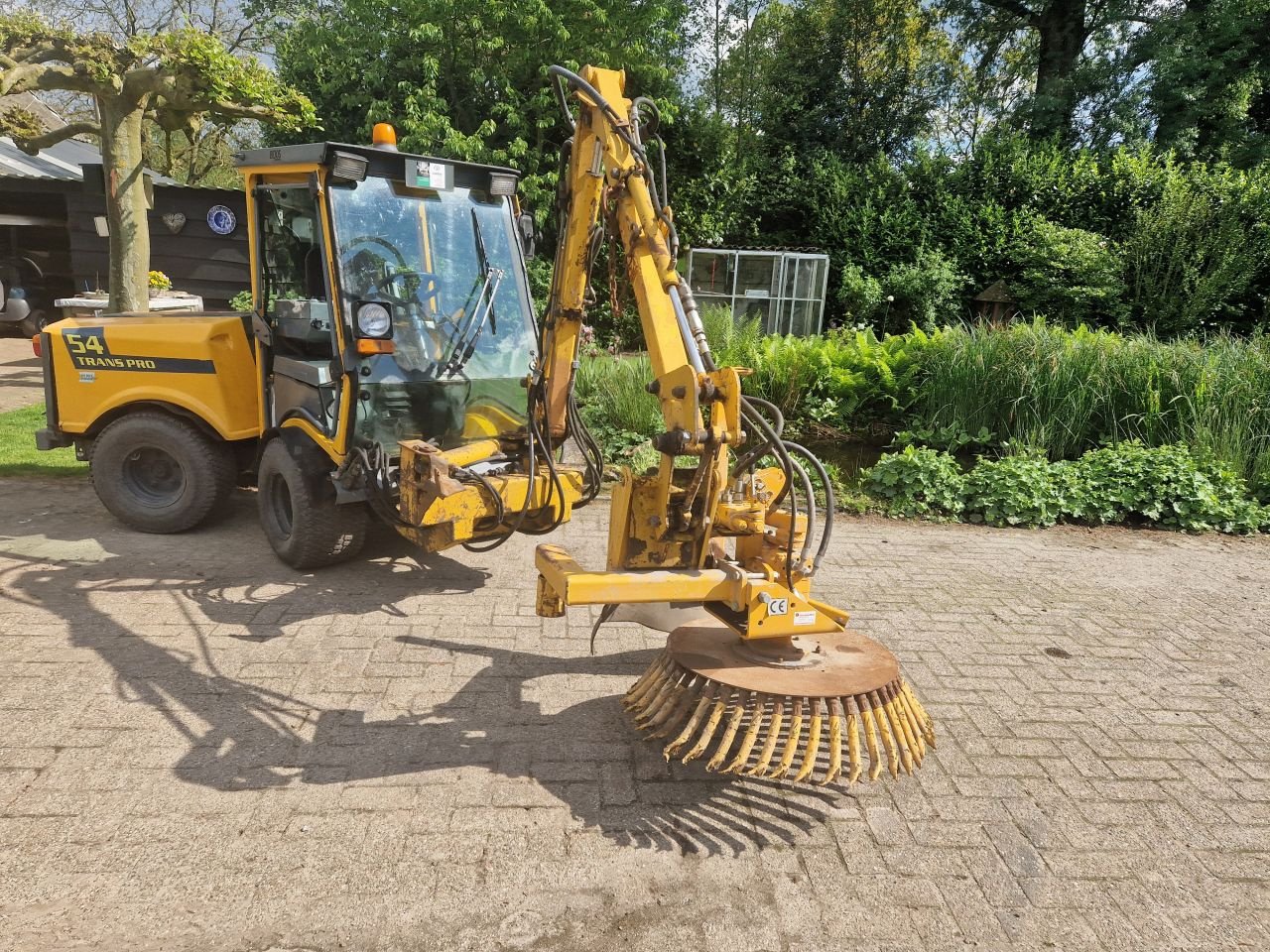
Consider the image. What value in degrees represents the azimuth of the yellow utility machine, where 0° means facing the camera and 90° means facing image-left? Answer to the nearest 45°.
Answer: approximately 315°

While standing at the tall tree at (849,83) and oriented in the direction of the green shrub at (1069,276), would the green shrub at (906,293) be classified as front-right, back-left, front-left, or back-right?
front-right

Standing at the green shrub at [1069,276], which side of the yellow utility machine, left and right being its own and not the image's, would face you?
left

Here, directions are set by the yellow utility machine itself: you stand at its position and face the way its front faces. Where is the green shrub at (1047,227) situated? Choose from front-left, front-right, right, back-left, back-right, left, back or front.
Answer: left

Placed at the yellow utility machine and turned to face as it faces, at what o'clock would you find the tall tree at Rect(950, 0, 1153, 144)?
The tall tree is roughly at 9 o'clock from the yellow utility machine.

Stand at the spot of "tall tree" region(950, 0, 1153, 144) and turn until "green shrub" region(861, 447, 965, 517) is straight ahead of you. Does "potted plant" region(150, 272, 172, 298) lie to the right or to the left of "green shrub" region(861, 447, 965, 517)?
right

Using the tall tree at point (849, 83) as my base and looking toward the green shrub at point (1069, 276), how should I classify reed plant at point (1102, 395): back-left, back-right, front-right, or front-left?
front-right

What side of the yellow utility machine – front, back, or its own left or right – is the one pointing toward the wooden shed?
back

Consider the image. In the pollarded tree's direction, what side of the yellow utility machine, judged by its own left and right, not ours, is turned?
back

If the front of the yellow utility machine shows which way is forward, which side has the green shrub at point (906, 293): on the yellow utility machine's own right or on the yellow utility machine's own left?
on the yellow utility machine's own left

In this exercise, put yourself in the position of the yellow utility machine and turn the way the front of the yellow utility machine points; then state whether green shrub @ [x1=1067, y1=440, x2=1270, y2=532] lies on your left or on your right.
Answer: on your left

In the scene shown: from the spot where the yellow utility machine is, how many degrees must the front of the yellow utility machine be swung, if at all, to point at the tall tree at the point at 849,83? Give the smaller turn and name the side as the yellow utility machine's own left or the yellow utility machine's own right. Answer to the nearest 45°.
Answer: approximately 90° to the yellow utility machine's own left
